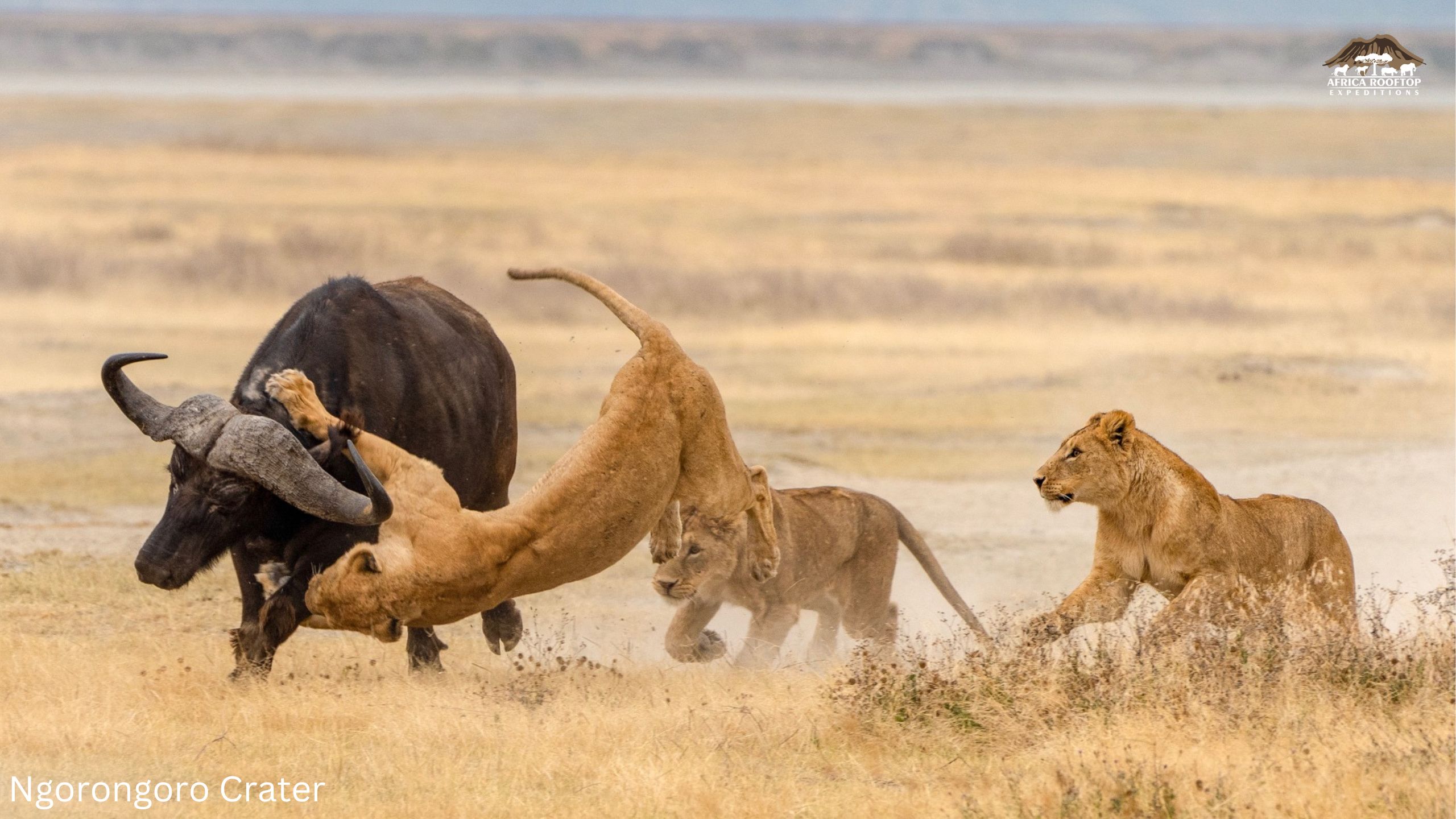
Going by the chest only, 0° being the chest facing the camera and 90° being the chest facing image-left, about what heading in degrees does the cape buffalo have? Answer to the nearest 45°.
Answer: approximately 45°

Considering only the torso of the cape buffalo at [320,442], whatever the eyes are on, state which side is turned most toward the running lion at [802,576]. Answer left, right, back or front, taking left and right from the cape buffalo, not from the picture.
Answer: back

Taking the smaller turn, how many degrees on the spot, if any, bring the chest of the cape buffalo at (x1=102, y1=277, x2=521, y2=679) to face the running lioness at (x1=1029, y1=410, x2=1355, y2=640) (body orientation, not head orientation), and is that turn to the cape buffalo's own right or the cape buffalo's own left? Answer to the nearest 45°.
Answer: approximately 135° to the cape buffalo's own left
